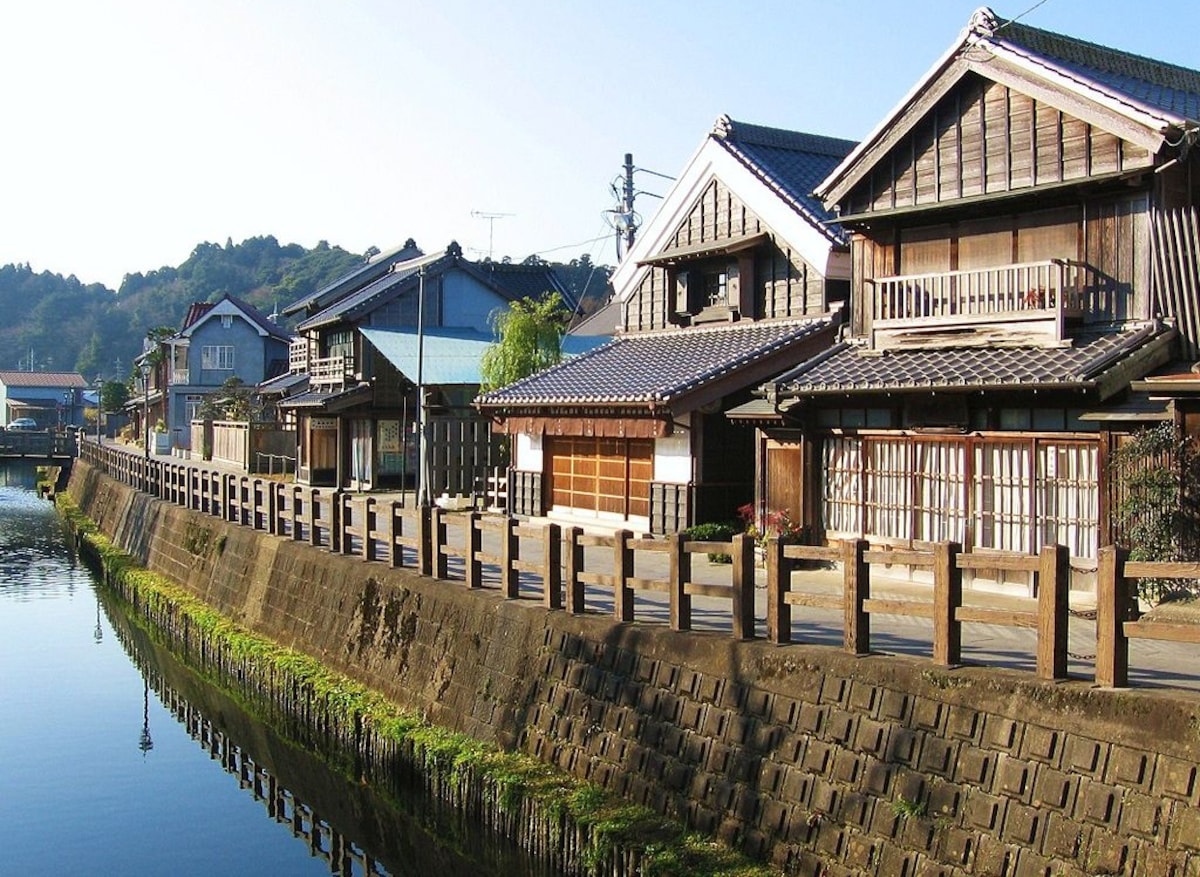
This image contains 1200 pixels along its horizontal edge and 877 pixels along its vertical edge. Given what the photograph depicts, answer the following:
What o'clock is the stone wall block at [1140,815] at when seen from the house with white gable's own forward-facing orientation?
The stone wall block is roughly at 10 o'clock from the house with white gable.

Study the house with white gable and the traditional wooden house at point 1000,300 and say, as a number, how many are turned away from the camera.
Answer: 0

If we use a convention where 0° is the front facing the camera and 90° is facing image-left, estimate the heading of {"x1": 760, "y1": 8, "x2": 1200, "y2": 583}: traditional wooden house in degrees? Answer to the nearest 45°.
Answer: approximately 45°

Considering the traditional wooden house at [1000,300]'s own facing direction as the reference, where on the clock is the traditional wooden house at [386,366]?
the traditional wooden house at [386,366] is roughly at 3 o'clock from the traditional wooden house at [1000,300].

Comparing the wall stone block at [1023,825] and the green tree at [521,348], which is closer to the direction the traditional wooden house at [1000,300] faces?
the wall stone block

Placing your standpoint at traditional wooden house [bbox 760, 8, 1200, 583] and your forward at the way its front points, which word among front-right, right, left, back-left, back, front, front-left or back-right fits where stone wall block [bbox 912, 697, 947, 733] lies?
front-left

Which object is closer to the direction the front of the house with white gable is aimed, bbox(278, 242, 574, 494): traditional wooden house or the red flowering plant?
the red flowering plant

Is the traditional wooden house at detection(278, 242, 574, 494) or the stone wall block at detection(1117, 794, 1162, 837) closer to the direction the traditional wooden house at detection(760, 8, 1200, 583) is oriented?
the stone wall block

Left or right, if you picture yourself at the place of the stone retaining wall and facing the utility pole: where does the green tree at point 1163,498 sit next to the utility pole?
right

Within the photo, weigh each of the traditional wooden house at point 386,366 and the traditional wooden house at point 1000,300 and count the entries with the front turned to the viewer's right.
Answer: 0

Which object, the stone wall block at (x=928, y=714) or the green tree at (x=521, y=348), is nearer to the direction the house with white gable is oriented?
the stone wall block

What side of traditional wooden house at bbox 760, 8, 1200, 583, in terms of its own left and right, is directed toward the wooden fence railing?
front

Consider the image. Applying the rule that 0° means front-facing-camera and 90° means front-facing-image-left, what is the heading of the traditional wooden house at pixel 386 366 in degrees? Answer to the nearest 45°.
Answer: approximately 45°

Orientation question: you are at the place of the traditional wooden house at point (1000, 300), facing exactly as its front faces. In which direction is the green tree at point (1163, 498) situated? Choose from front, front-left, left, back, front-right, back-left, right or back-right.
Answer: left

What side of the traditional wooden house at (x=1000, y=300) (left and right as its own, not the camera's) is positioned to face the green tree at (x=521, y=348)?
right

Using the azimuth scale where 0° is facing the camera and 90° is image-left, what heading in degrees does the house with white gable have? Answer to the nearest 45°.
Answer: approximately 45°
